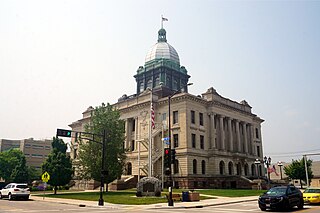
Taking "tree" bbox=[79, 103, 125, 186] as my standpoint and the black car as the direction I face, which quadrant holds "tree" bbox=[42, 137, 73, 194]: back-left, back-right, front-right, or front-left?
back-right

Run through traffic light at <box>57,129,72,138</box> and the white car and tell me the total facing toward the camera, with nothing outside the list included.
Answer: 1

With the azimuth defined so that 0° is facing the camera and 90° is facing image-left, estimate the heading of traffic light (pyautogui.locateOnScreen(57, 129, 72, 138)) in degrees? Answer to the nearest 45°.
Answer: approximately 0°

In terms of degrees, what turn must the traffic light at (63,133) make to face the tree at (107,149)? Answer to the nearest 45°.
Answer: approximately 180°

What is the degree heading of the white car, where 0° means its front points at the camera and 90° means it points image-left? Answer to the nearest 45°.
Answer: approximately 135°

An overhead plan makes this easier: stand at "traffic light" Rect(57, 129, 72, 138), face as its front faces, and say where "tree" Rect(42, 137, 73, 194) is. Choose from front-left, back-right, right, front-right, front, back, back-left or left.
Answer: back

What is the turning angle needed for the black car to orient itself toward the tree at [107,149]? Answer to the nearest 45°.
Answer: approximately 90° to its right
